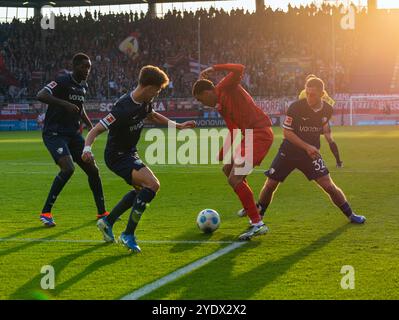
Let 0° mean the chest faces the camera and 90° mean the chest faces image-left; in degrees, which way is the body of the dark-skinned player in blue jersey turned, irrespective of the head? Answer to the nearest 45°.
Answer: approximately 315°

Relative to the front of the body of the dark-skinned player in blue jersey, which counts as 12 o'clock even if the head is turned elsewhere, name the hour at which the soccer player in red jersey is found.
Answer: The soccer player in red jersey is roughly at 12 o'clock from the dark-skinned player in blue jersey.

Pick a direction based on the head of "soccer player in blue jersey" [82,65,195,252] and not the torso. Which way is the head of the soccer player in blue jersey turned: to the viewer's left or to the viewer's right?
to the viewer's right

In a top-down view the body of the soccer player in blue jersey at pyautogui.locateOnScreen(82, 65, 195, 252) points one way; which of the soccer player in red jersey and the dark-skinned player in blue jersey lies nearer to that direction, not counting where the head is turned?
the soccer player in red jersey

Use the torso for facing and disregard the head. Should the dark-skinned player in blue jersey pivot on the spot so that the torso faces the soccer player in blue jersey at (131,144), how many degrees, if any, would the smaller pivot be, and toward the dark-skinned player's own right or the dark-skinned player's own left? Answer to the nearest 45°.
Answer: approximately 45° to the dark-skinned player's own right

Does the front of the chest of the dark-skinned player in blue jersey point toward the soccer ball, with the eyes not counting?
yes

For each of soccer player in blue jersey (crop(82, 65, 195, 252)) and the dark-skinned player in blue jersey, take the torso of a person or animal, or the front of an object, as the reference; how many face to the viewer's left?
0

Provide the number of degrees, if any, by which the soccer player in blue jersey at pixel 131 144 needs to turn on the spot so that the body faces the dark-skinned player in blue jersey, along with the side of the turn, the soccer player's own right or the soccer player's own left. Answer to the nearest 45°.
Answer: approximately 135° to the soccer player's own left
